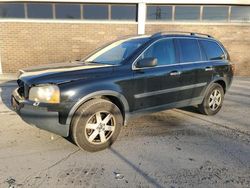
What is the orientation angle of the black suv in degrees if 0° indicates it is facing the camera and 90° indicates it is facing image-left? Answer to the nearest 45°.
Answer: approximately 45°
